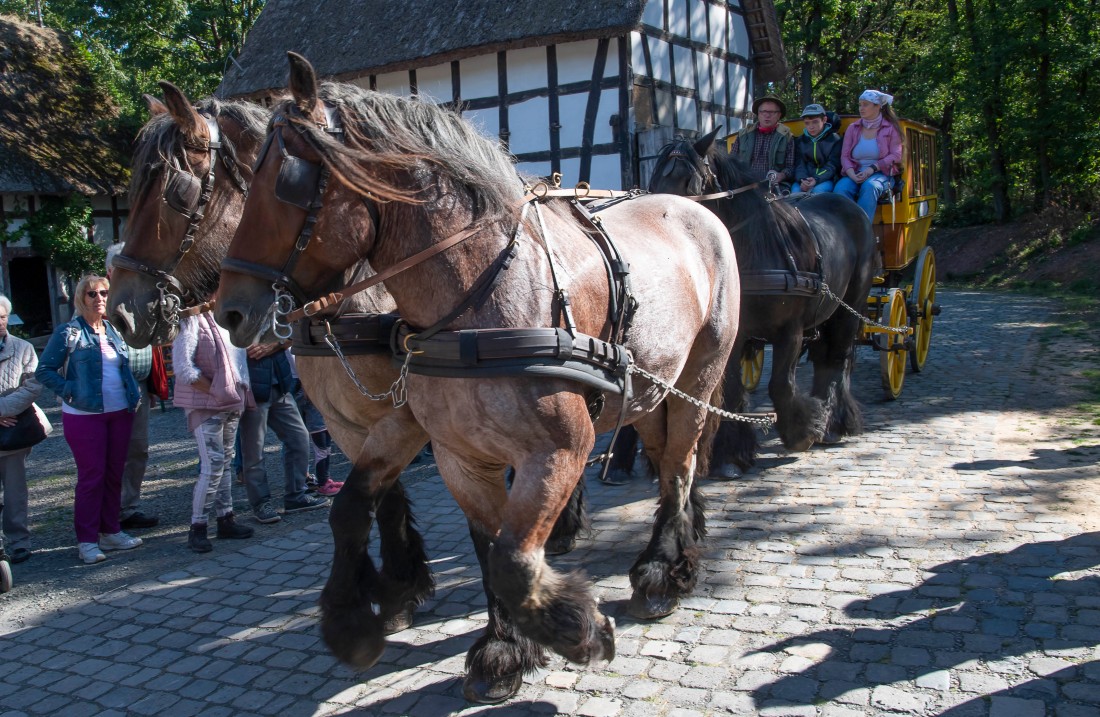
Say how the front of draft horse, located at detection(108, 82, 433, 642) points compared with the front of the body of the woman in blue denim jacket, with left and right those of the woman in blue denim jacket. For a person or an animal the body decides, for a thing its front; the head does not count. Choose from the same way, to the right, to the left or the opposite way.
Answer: to the right

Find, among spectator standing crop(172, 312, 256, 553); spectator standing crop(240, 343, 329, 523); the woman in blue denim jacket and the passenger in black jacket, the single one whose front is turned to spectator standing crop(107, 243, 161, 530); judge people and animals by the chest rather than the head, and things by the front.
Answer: the passenger in black jacket

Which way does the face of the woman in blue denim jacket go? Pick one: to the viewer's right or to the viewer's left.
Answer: to the viewer's right

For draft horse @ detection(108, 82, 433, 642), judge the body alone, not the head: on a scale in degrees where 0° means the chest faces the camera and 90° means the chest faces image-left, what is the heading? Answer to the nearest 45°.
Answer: approximately 45°

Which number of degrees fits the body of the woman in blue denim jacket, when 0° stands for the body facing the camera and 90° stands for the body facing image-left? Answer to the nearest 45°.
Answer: approximately 315°

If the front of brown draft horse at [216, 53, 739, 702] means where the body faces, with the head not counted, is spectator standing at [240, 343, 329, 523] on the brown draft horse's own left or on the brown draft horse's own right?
on the brown draft horse's own right

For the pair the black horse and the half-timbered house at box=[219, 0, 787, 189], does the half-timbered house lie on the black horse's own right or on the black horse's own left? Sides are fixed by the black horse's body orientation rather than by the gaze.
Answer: on the black horse's own right

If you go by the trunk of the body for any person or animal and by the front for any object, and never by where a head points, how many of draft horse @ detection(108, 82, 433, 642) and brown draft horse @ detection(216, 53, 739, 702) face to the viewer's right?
0

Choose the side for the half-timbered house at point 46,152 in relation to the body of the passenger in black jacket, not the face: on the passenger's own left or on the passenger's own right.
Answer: on the passenger's own right

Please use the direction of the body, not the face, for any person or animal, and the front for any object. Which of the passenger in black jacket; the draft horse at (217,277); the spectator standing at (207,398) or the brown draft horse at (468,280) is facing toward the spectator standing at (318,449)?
the passenger in black jacket

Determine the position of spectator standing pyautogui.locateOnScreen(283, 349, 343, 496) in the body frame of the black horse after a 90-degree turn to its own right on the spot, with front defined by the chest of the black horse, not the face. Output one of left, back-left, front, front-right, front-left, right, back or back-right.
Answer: front-left
